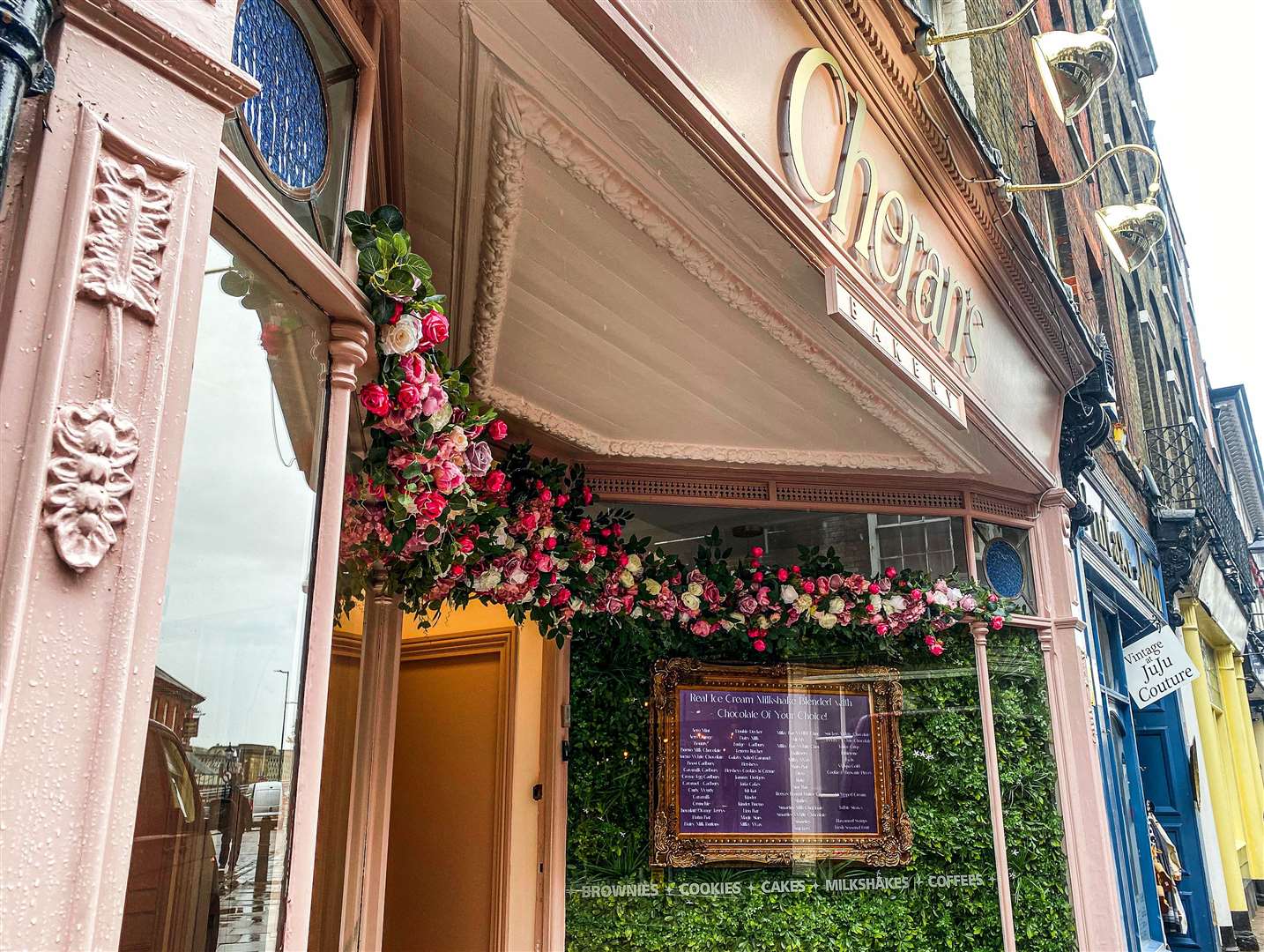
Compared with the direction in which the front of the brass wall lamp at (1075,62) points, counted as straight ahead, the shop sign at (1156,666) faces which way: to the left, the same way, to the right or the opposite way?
to the left

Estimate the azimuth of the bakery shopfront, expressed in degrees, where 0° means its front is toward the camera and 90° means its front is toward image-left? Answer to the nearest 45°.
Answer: approximately 315°

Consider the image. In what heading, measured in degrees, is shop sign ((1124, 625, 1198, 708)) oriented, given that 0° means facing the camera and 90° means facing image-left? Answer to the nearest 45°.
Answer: approximately 0°

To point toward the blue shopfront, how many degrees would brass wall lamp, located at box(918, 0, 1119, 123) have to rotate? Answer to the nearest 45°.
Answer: approximately 90° to its right

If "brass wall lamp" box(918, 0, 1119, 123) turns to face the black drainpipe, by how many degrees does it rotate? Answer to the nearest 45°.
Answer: approximately 90° to its left

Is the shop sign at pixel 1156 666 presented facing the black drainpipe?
yes

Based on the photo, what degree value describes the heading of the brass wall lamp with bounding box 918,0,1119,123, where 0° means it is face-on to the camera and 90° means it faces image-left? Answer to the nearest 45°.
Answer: approximately 90°

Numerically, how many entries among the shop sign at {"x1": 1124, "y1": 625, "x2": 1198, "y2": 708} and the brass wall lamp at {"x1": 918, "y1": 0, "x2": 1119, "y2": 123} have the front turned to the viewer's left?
1

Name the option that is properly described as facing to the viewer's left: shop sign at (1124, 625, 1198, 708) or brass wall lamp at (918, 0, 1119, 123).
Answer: the brass wall lamp

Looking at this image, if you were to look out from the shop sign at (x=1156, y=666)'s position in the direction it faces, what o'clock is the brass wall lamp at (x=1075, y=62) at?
The brass wall lamp is roughly at 12 o'clock from the shop sign.
